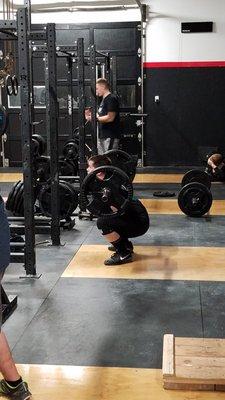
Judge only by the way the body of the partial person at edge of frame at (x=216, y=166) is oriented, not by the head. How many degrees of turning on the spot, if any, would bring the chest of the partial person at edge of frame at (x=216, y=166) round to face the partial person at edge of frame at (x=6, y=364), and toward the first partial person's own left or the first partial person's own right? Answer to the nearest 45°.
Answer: approximately 90° to the first partial person's own left

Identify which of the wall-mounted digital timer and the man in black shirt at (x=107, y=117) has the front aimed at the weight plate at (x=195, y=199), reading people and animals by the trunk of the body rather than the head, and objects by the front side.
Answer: the wall-mounted digital timer

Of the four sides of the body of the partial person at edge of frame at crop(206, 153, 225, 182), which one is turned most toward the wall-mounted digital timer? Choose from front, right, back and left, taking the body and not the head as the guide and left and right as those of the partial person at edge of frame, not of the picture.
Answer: right

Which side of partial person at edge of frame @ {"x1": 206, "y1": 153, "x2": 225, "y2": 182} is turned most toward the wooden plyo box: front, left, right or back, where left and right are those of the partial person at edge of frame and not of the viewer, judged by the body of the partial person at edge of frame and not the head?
left

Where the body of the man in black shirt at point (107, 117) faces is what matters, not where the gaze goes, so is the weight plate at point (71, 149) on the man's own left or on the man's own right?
on the man's own right

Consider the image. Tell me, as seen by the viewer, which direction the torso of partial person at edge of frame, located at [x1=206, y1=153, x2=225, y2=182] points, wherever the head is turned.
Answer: to the viewer's left

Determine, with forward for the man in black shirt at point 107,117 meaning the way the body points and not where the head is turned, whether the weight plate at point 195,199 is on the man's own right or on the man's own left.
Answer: on the man's own left
